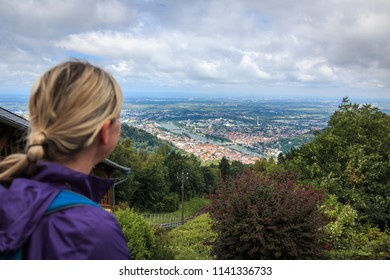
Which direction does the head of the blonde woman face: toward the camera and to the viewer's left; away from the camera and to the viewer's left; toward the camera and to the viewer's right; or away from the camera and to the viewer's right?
away from the camera and to the viewer's right

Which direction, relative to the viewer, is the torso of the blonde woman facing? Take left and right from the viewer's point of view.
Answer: facing away from the viewer and to the right of the viewer

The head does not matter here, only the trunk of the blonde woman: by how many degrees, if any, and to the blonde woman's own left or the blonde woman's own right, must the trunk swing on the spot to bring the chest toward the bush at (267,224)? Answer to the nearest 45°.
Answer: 0° — they already face it
